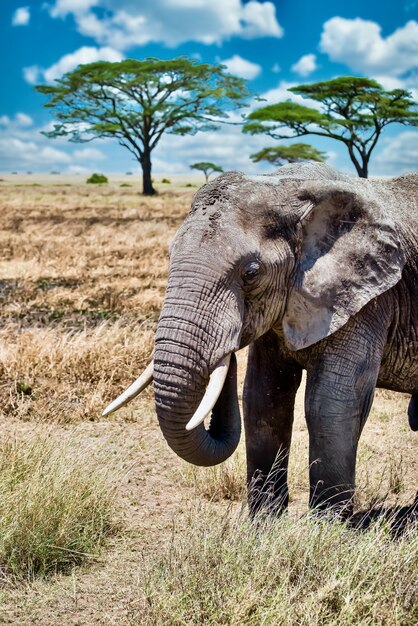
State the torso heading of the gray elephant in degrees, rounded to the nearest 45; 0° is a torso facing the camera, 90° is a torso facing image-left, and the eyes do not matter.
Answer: approximately 45°

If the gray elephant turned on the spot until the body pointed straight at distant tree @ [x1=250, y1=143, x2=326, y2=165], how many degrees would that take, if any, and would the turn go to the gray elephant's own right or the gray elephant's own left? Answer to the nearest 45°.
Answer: approximately 135° to the gray elephant's own right
